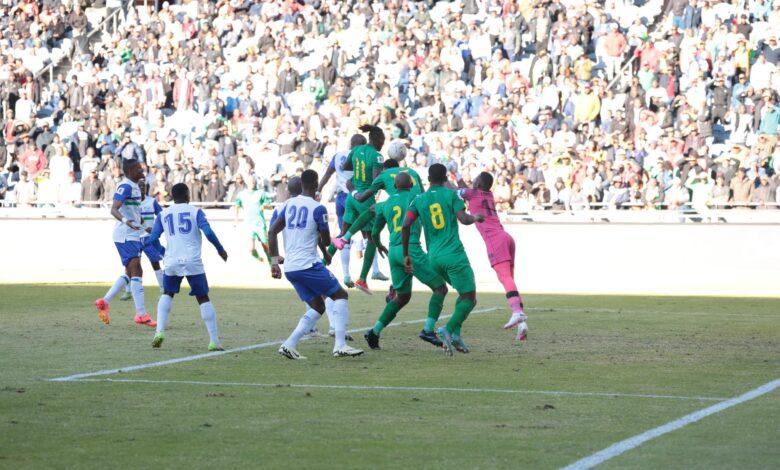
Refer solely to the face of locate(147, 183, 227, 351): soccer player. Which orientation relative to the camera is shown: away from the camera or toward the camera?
away from the camera

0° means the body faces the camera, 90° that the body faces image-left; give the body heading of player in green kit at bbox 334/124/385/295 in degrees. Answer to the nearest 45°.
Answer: approximately 225°

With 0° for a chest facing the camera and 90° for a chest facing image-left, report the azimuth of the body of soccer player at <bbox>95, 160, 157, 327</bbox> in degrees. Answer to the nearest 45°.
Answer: approximately 270°

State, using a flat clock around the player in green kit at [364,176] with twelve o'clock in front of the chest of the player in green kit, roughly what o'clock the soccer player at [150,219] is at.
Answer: The soccer player is roughly at 8 o'clock from the player in green kit.

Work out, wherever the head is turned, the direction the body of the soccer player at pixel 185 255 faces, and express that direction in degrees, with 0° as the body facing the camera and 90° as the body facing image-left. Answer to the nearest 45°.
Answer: approximately 180°

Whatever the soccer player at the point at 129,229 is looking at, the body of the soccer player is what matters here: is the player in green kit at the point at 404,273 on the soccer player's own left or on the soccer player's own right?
on the soccer player's own right

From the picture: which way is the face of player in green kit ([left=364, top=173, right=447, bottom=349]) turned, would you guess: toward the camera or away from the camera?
away from the camera

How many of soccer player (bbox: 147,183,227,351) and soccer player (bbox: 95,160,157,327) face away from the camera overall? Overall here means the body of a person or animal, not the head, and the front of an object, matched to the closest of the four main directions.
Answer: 1

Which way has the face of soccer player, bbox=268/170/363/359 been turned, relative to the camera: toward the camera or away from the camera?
away from the camera

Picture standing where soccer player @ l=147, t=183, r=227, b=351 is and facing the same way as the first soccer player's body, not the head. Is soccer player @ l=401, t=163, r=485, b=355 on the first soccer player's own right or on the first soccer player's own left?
on the first soccer player's own right

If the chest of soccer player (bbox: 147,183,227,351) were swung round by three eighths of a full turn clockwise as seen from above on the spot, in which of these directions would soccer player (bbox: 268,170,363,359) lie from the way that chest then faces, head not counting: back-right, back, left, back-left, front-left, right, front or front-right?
front

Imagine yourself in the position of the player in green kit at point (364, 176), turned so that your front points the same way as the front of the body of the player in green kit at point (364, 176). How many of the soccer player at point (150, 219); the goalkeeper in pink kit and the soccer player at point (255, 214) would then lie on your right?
1

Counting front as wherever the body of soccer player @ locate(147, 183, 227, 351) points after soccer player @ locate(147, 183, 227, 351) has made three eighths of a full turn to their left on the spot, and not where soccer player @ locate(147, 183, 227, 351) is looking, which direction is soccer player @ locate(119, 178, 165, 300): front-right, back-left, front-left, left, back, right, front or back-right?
back-right

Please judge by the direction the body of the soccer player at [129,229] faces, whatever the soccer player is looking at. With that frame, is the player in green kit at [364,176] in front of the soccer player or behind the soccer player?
in front
